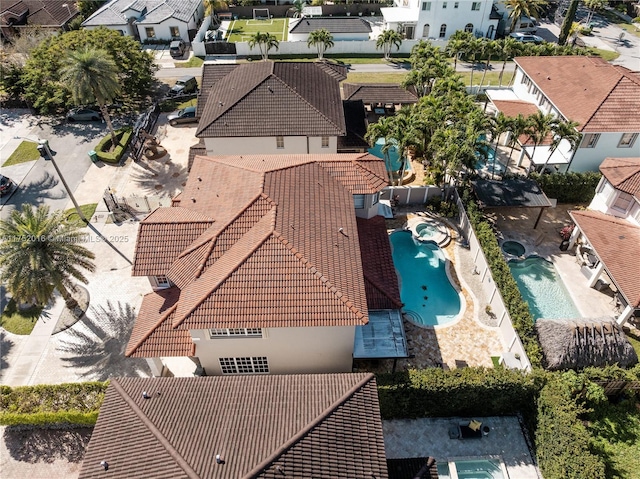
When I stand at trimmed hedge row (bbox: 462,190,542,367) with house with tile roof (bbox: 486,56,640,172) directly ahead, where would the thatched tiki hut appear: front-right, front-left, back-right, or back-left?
back-right

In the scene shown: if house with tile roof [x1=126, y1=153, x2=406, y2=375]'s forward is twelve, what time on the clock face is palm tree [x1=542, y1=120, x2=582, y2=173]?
The palm tree is roughly at 5 o'clock from the house with tile roof.

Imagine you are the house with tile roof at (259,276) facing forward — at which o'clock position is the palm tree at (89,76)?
The palm tree is roughly at 2 o'clock from the house with tile roof.

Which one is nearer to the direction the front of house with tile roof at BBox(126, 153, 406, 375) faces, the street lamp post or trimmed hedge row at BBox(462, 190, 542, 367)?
the street lamp post

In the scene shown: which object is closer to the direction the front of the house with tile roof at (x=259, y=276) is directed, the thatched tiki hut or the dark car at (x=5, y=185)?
the dark car

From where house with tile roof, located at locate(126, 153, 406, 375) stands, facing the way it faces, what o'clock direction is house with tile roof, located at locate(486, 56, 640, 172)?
house with tile roof, located at locate(486, 56, 640, 172) is roughly at 5 o'clock from house with tile roof, located at locate(126, 153, 406, 375).

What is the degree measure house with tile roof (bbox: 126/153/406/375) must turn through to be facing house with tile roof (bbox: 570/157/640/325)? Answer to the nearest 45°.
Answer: approximately 180°

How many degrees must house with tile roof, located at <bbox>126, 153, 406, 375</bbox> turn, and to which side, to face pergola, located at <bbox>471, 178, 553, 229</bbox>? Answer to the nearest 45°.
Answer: approximately 135° to its right

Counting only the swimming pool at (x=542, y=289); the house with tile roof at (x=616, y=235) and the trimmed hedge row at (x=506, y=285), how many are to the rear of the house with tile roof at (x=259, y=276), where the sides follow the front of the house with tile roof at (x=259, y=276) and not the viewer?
3

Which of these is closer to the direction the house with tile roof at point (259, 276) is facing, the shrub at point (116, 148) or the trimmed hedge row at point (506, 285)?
the shrub

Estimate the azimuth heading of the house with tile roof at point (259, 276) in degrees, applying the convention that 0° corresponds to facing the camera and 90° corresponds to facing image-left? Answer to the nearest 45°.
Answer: approximately 90°

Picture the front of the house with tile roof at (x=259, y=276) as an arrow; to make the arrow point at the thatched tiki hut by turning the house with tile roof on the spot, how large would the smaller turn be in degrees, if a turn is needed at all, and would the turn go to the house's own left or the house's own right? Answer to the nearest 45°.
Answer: approximately 180°

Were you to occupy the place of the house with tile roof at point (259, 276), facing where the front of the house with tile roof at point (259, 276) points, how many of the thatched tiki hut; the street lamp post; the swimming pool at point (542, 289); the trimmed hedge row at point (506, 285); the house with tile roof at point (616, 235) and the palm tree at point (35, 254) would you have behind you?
4

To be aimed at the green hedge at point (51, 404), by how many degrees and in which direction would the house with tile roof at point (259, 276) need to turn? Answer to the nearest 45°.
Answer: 0° — it already faces it

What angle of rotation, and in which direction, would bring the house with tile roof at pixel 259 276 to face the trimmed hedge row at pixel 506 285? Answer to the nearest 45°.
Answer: approximately 180°
